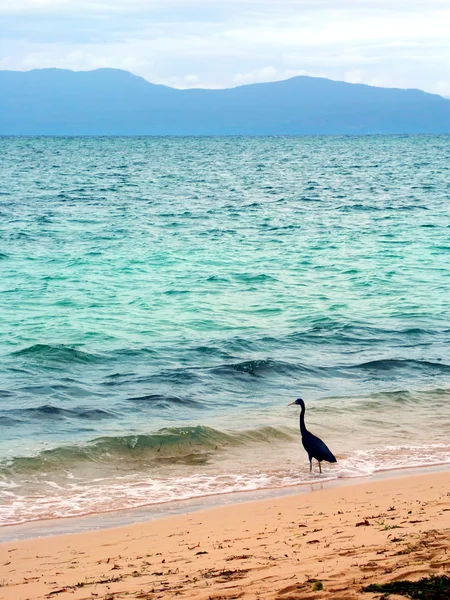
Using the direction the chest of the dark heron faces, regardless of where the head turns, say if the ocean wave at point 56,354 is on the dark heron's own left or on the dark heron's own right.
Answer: on the dark heron's own right

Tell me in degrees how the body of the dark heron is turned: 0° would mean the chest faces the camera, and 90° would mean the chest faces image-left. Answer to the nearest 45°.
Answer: approximately 90°

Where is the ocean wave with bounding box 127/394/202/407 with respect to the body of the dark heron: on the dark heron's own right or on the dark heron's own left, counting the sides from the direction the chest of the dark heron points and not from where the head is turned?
on the dark heron's own right

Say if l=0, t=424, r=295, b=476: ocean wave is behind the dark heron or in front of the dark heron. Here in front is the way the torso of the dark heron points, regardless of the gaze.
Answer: in front

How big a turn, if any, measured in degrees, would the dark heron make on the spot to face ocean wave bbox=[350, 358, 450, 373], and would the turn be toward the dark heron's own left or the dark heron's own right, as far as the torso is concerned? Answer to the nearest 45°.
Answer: approximately 90° to the dark heron's own right
